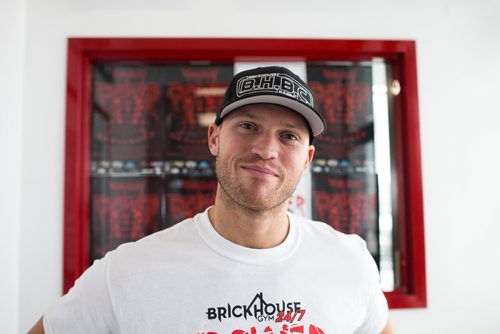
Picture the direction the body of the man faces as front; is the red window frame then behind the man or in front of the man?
behind

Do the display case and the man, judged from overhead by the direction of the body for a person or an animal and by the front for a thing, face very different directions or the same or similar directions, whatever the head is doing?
same or similar directions

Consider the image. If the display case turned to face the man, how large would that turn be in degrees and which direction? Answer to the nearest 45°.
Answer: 0° — it already faces them

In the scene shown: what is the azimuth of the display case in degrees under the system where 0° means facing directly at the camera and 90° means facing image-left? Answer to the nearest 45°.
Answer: approximately 0°

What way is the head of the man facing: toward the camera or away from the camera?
toward the camera

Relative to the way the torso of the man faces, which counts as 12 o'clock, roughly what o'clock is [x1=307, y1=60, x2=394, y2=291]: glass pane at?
The glass pane is roughly at 7 o'clock from the man.

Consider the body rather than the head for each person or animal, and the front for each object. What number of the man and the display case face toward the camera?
2

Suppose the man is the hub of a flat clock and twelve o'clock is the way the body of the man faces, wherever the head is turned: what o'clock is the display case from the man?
The display case is roughly at 6 o'clock from the man.

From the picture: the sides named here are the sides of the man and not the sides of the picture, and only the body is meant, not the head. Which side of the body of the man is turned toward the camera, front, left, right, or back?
front
